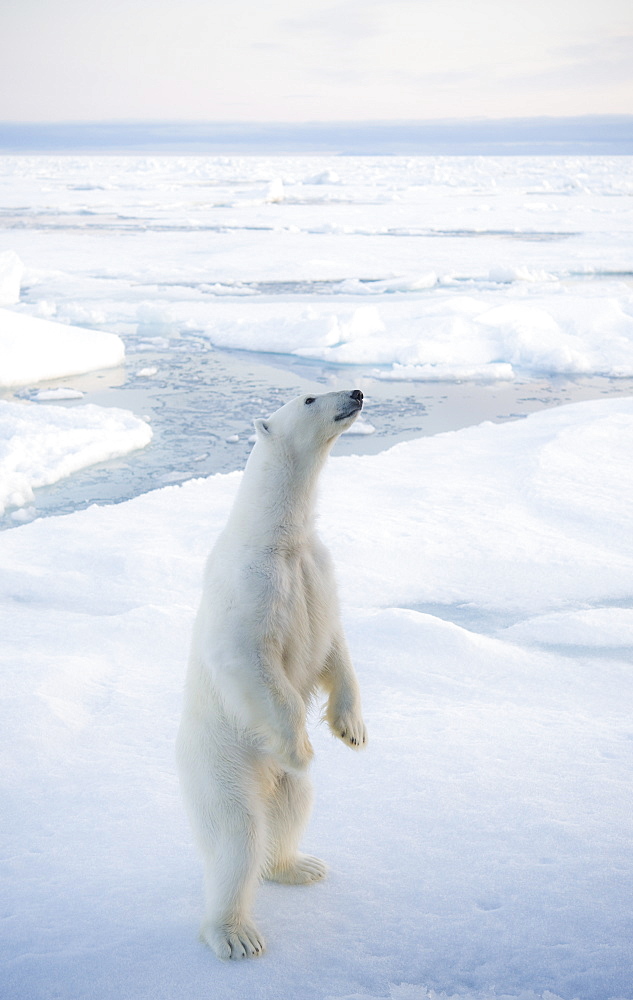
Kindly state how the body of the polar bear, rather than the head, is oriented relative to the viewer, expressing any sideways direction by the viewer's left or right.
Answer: facing the viewer and to the right of the viewer

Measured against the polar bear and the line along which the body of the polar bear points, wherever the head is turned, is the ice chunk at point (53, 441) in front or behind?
behind

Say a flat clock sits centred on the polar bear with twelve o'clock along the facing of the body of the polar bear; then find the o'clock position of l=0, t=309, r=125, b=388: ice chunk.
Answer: The ice chunk is roughly at 7 o'clock from the polar bear.
